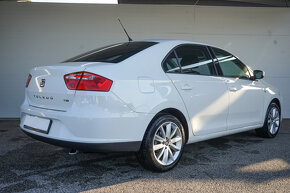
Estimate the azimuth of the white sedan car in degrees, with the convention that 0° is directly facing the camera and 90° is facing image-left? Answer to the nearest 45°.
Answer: approximately 225°
